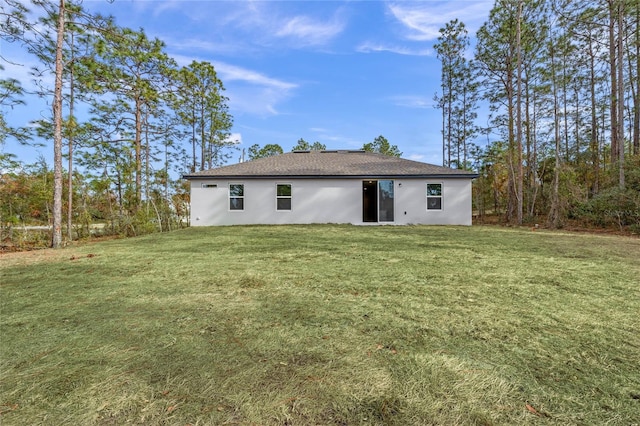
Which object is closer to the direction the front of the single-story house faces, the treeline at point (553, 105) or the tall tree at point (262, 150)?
the tall tree

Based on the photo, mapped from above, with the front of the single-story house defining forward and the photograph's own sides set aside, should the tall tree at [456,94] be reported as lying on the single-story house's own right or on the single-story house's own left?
on the single-story house's own right

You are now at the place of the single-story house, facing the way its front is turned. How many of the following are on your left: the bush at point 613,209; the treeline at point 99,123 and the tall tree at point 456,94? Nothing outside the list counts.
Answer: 1

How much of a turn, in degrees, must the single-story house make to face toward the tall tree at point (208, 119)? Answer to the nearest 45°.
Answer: approximately 45° to its left

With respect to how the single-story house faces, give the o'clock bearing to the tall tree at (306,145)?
The tall tree is roughly at 12 o'clock from the single-story house.

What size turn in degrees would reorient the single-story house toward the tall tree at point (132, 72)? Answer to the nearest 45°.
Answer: approximately 135° to its left

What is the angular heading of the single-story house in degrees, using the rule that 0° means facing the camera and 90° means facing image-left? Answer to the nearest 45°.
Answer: approximately 180°

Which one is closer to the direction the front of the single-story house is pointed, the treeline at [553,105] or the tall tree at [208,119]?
the tall tree

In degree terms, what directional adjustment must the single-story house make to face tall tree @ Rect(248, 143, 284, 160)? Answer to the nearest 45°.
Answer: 0° — it already faces it

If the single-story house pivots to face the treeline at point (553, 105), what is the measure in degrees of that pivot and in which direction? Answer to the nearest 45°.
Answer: approximately 90° to its right

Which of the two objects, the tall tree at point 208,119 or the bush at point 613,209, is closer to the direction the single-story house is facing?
the tall tree
